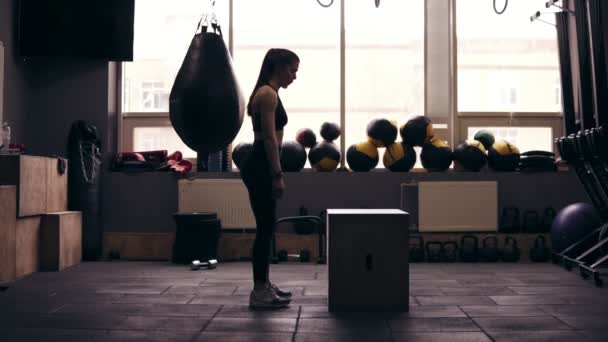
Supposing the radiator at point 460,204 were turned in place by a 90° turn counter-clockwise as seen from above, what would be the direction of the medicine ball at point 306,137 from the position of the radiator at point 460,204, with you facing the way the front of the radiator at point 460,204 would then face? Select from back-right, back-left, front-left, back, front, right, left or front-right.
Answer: back

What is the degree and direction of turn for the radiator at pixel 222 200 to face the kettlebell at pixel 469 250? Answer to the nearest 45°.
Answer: approximately 90° to its left

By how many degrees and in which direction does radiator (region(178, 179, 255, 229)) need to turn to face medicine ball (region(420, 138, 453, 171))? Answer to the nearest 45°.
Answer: approximately 90° to its left

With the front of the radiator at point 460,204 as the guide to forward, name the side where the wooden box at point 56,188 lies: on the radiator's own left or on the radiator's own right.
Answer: on the radiator's own right

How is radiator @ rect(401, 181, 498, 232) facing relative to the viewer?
toward the camera

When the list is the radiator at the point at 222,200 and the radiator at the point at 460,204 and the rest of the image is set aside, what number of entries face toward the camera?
2

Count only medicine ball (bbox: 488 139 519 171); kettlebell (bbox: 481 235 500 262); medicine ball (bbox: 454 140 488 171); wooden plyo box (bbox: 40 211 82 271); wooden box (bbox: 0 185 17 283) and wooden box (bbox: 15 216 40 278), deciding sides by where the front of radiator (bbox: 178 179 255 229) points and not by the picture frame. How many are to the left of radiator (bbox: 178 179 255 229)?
3

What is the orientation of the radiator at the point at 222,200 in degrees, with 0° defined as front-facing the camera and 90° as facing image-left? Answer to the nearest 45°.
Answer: approximately 0°

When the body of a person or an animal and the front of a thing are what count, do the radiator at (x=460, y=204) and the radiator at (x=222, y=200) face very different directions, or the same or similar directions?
same or similar directions

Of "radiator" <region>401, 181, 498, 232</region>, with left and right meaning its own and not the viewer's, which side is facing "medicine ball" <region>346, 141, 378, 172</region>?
right

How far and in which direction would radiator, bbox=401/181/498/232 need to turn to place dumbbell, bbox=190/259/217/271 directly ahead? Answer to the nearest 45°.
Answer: approximately 45° to its right

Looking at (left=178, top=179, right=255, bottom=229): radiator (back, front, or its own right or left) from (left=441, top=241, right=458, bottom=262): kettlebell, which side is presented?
left

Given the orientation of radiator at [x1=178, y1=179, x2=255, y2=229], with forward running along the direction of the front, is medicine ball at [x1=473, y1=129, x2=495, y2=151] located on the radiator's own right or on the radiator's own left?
on the radiator's own left

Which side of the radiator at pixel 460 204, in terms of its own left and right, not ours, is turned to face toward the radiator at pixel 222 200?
right

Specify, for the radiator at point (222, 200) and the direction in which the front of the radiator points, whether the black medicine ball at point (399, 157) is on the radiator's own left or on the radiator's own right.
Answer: on the radiator's own left

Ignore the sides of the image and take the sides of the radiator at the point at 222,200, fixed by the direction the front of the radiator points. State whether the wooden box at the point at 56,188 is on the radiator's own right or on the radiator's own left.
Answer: on the radiator's own right
